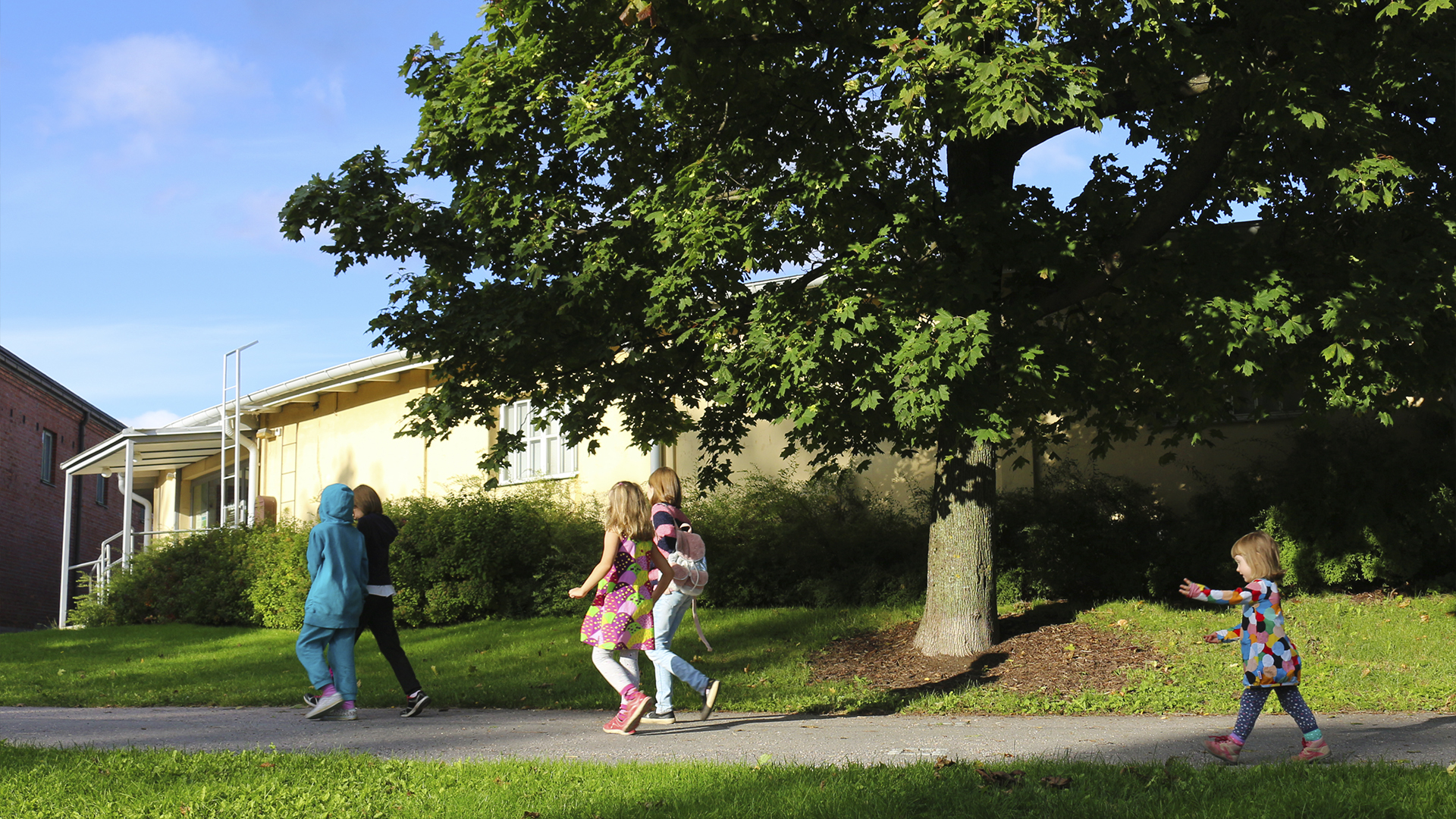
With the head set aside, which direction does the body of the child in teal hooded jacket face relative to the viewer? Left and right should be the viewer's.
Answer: facing away from the viewer and to the left of the viewer

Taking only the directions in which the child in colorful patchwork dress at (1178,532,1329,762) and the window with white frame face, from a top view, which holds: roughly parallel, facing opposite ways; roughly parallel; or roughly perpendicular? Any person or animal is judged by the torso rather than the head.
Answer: roughly perpendicular

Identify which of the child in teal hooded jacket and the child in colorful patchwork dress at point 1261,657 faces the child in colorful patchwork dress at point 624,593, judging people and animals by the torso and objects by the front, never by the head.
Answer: the child in colorful patchwork dress at point 1261,657

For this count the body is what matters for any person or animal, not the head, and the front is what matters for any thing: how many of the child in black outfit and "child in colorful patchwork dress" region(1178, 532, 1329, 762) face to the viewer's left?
2

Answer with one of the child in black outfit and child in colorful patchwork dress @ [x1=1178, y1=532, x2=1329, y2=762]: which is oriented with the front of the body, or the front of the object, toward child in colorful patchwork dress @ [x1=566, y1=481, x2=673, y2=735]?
child in colorful patchwork dress @ [x1=1178, y1=532, x2=1329, y2=762]

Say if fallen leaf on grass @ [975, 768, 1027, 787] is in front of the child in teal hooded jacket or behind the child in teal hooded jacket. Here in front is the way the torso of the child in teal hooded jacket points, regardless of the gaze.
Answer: behind

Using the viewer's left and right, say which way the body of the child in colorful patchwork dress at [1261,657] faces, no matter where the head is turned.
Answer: facing to the left of the viewer

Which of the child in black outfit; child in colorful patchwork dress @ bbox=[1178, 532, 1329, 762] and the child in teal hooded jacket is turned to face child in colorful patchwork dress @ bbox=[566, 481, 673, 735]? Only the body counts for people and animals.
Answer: child in colorful patchwork dress @ bbox=[1178, 532, 1329, 762]

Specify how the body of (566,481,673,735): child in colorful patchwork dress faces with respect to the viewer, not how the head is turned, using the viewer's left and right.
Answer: facing away from the viewer and to the left of the viewer

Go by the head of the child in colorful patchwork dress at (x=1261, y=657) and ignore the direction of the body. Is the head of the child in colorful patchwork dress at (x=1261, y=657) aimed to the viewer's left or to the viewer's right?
to the viewer's left

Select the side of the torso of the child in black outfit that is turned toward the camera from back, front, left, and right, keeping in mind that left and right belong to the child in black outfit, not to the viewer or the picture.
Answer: left
